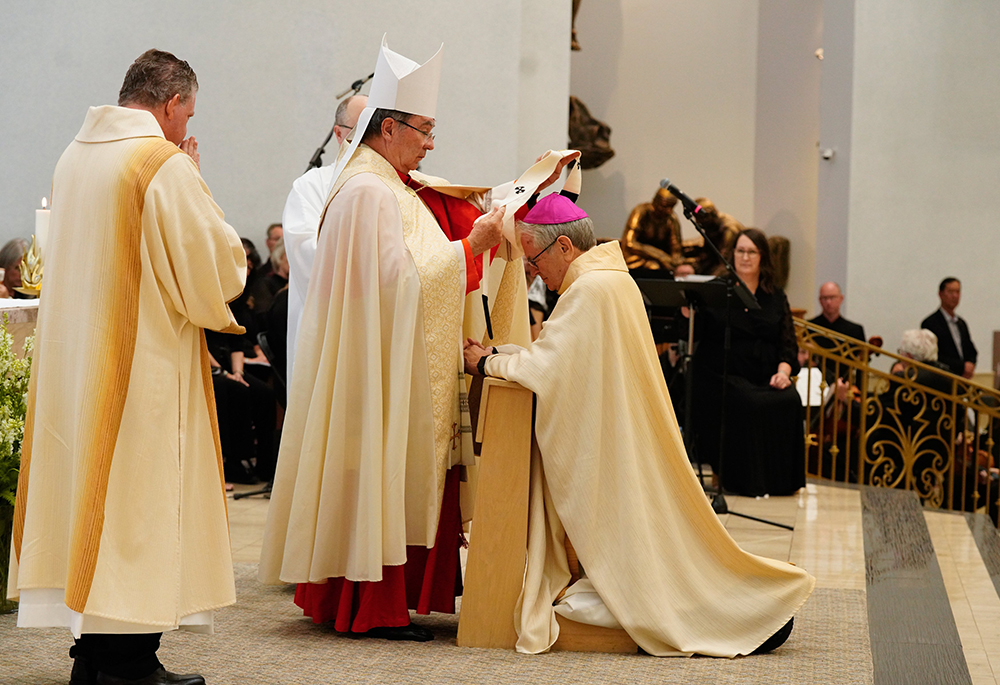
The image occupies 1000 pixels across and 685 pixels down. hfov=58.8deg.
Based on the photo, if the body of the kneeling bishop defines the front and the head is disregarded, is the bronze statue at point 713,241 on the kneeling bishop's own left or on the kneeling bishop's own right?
on the kneeling bishop's own right

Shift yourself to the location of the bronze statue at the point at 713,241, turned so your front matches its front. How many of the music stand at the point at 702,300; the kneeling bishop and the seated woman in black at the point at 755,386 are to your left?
3

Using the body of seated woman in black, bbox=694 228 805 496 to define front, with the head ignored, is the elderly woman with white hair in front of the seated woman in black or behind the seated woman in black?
behind

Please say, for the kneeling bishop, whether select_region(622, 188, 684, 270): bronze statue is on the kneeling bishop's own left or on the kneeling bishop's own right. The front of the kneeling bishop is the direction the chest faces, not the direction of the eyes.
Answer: on the kneeling bishop's own right

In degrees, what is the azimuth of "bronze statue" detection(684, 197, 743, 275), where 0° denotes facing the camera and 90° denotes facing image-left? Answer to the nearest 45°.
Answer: approximately 90°

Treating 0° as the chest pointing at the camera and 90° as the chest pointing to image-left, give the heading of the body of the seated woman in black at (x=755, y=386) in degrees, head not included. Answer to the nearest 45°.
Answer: approximately 45°

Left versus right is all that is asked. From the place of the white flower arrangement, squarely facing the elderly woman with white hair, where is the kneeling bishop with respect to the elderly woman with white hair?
right

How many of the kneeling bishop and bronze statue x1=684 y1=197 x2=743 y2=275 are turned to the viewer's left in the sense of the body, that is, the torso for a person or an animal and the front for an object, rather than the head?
2

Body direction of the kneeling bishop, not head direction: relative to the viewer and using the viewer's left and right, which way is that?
facing to the left of the viewer

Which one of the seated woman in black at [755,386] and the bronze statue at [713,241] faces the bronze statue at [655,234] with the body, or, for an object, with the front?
the bronze statue at [713,241]
